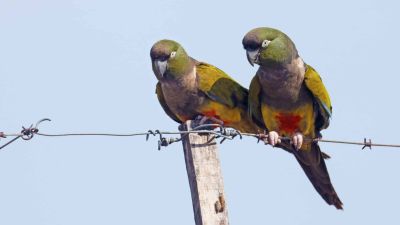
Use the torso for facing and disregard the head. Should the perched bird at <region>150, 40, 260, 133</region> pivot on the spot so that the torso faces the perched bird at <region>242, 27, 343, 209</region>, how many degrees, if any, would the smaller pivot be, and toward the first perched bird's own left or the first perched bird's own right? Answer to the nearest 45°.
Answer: approximately 135° to the first perched bird's own left

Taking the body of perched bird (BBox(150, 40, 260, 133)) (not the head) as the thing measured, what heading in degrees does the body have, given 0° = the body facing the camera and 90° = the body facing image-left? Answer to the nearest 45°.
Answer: approximately 45°
